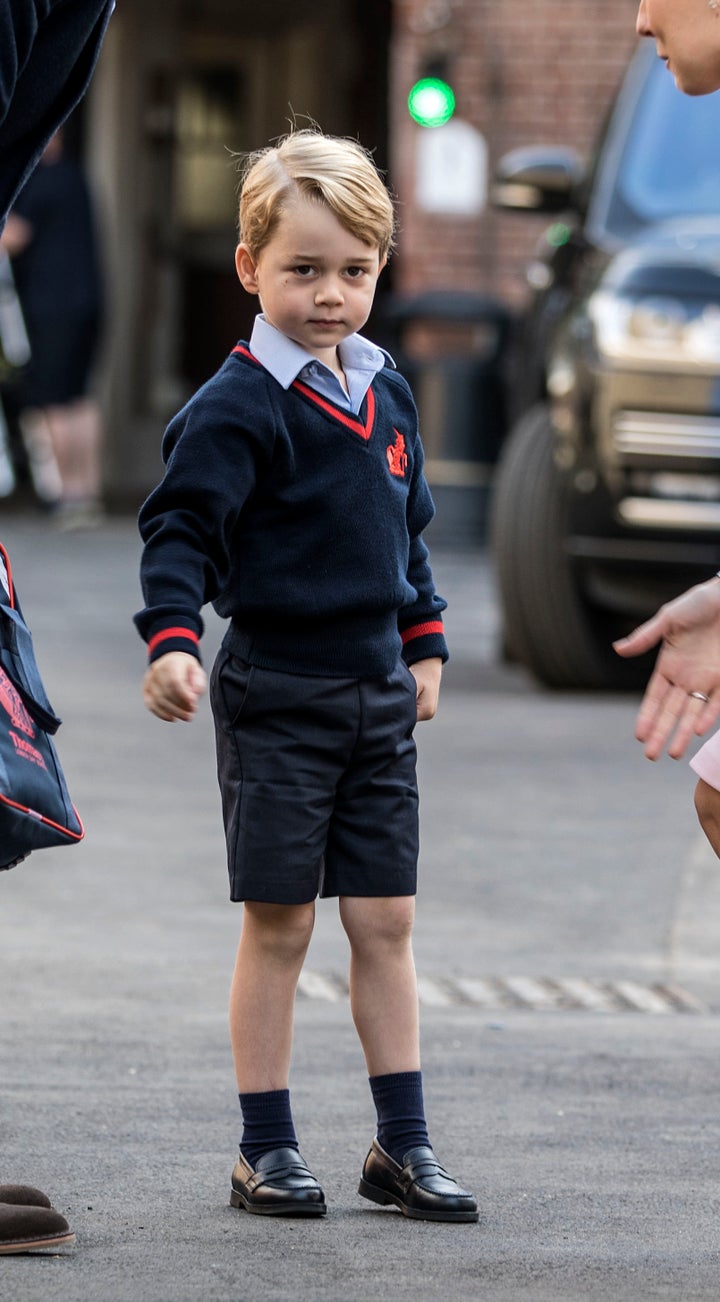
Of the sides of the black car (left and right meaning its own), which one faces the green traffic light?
back

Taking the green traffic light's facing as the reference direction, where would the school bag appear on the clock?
The school bag is roughly at 12 o'clock from the green traffic light.

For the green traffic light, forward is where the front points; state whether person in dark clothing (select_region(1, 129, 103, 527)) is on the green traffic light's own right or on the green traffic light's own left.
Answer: on the green traffic light's own right

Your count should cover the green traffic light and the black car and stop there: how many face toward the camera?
2

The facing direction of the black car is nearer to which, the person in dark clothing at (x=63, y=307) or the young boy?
the young boy

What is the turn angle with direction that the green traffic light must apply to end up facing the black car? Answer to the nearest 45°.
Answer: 0° — it already faces it

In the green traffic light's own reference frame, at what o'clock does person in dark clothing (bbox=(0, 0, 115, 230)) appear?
The person in dark clothing is roughly at 12 o'clock from the green traffic light.

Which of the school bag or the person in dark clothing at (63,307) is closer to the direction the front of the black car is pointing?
the school bag

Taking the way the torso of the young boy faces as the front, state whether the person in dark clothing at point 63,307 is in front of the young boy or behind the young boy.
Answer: behind
